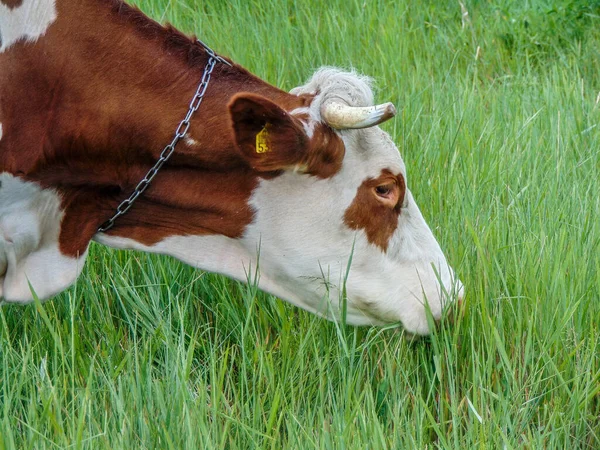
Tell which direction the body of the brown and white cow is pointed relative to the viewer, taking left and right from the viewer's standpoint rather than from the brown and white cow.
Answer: facing to the right of the viewer
